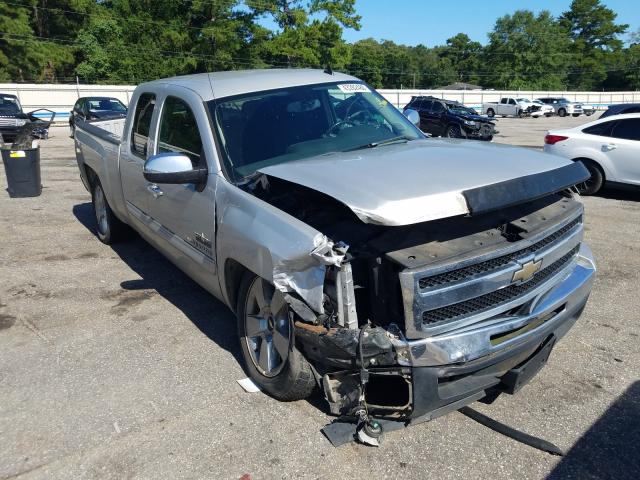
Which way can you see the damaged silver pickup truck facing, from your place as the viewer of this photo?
facing the viewer and to the right of the viewer

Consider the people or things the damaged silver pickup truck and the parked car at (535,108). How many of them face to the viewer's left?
0

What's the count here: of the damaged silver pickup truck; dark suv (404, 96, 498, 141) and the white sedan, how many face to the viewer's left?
0

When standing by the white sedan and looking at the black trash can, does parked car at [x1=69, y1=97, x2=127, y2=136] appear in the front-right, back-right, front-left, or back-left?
front-right

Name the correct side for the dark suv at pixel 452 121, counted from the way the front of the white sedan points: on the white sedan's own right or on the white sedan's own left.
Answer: on the white sedan's own left

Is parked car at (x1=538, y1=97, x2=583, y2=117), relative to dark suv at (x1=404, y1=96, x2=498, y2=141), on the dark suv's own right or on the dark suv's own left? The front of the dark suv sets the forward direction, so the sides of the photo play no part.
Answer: on the dark suv's own left

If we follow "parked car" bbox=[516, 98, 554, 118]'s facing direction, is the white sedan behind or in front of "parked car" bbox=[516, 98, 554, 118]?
in front

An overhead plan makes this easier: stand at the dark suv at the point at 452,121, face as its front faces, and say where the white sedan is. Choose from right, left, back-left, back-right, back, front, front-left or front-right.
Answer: front-right

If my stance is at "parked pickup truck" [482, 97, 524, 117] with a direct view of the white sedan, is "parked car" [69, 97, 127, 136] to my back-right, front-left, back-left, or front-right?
front-right

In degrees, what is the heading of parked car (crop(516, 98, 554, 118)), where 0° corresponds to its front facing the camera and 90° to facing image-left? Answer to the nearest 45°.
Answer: approximately 315°

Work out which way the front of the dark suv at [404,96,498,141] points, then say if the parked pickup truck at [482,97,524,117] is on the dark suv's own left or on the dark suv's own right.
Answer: on the dark suv's own left
